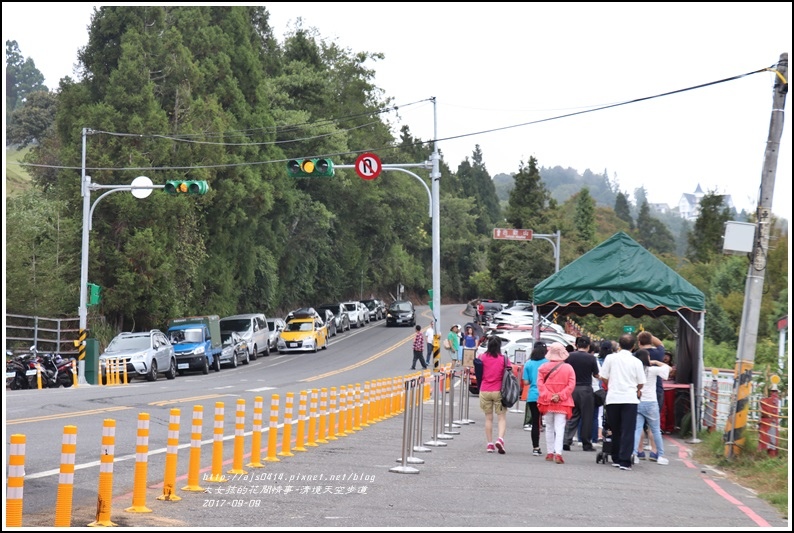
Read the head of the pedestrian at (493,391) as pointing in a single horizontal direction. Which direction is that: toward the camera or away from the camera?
away from the camera

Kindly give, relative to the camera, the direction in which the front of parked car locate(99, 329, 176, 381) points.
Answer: facing the viewer and to the left of the viewer

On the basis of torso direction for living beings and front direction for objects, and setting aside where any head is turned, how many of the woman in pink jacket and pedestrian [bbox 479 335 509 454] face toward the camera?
0

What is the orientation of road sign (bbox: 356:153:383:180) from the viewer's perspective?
toward the camera

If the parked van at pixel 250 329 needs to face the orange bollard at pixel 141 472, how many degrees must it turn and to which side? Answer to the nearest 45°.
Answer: approximately 45° to its left

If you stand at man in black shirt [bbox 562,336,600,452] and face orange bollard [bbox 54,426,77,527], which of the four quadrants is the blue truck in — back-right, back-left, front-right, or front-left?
back-right

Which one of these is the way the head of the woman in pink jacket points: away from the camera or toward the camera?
away from the camera

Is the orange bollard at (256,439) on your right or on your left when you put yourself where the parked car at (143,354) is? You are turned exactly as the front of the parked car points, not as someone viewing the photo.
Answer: on your left

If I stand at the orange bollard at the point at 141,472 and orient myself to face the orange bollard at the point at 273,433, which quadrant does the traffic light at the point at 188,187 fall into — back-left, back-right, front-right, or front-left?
front-left

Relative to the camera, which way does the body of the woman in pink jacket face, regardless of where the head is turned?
away from the camera

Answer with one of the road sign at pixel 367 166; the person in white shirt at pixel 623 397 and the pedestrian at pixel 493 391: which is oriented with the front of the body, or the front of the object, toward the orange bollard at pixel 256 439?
the road sign

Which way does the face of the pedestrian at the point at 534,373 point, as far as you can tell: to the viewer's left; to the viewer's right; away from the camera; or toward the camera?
away from the camera

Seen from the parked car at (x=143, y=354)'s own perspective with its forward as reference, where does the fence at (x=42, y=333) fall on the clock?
The fence is roughly at 3 o'clock from the parked car.

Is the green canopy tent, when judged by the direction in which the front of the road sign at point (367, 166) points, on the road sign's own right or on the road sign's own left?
on the road sign's own left

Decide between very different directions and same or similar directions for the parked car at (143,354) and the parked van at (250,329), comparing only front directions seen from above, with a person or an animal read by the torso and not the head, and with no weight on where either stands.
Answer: same or similar directions

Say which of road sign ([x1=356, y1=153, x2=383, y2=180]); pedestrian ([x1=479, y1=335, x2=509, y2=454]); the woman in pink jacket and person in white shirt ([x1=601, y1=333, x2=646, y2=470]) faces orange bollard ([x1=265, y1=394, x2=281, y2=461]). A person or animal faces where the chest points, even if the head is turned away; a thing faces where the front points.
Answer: the road sign

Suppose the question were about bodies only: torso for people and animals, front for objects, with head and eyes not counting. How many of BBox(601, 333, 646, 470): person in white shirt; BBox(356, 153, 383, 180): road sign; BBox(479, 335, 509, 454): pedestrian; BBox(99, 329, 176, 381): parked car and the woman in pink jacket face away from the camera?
3

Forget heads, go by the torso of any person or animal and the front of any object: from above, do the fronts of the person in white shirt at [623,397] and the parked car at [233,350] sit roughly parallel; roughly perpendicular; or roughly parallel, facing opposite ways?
roughly parallel, facing opposite ways

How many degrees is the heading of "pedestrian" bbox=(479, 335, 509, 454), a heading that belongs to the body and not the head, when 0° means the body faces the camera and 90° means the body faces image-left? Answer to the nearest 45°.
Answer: approximately 180°

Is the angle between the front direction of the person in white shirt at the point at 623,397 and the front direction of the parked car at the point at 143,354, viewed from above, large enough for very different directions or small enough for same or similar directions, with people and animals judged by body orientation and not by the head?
very different directions

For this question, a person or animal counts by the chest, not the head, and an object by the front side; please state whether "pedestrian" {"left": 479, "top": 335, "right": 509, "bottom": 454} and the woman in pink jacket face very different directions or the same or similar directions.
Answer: same or similar directions
